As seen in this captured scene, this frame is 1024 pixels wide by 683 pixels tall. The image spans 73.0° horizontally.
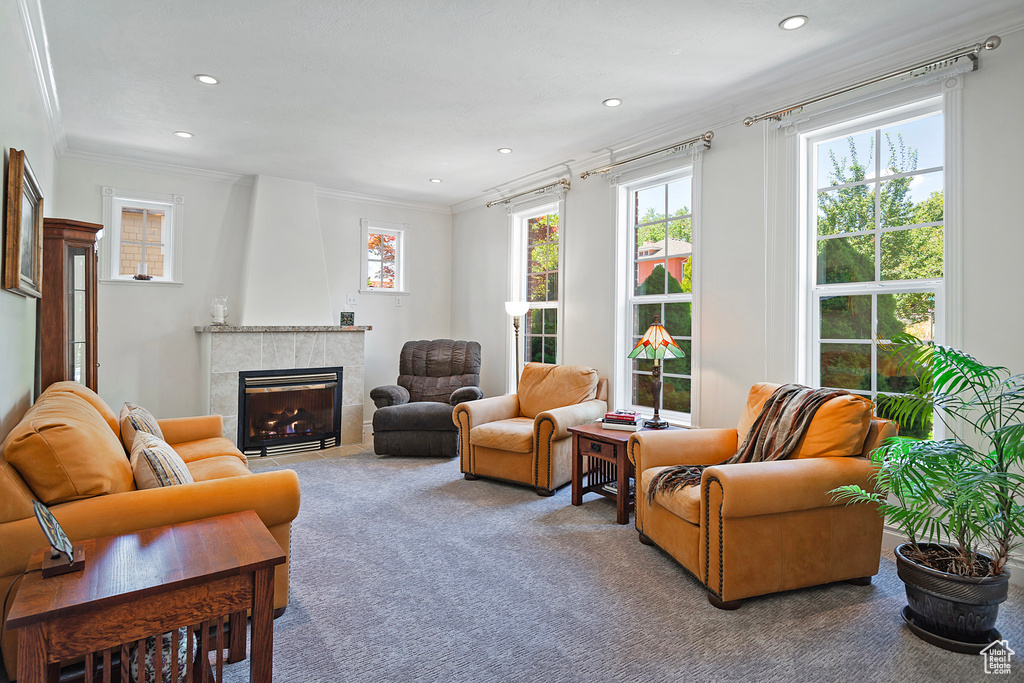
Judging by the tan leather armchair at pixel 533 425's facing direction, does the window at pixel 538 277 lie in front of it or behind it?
behind

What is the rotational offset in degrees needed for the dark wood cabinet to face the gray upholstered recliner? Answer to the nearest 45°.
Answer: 0° — it already faces it

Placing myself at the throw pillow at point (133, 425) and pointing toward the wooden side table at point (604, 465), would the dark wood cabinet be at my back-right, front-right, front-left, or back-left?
back-left

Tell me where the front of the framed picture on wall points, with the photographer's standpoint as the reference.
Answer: facing to the right of the viewer

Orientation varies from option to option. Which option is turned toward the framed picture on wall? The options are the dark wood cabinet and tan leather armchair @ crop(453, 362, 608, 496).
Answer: the tan leather armchair

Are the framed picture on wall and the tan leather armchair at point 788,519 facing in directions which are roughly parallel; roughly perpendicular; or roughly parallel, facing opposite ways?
roughly parallel, facing opposite ways

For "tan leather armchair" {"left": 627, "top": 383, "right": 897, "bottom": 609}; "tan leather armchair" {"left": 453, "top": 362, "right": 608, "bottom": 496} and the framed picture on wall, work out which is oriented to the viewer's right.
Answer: the framed picture on wall

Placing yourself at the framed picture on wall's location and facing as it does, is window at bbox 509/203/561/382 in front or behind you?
in front

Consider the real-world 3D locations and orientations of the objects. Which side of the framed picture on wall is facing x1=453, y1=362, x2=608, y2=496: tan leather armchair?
front

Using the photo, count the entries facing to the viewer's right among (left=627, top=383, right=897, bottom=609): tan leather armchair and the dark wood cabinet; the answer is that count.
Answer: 1

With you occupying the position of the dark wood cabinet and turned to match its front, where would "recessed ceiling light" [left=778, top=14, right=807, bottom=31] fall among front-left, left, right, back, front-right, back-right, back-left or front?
front-right

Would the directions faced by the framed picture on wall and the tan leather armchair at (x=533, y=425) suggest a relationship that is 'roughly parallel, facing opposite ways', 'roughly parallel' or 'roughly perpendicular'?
roughly parallel, facing opposite ways

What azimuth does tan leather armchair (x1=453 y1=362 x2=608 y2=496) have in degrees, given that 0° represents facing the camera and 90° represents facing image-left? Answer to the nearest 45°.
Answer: approximately 45°

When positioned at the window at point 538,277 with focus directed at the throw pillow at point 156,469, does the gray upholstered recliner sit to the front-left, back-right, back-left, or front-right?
front-right

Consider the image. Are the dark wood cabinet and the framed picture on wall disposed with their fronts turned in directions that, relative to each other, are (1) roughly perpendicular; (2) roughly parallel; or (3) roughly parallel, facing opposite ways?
roughly parallel

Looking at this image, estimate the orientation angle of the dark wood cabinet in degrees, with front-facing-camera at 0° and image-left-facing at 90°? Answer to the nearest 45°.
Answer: approximately 270°

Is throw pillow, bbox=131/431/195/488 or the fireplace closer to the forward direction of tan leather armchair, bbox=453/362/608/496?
the throw pillow
